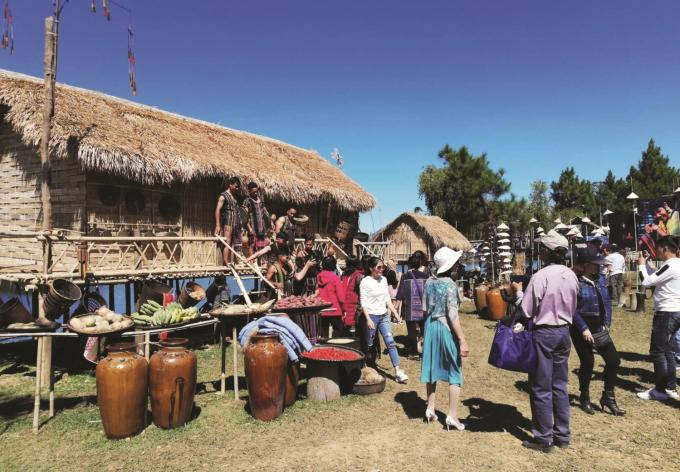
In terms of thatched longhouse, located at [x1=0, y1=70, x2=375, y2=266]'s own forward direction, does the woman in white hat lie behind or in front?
in front

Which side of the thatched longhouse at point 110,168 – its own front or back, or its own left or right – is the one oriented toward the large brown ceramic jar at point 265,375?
front

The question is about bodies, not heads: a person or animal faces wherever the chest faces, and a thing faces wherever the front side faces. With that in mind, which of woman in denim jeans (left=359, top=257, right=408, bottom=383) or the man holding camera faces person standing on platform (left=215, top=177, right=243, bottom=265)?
the man holding camera

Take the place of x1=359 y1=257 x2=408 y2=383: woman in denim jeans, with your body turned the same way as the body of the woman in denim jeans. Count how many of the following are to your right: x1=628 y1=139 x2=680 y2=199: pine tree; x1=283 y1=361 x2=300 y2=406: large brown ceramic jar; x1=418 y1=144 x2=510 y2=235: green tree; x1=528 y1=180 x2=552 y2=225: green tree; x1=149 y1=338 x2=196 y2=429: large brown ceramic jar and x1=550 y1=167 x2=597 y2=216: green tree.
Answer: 2

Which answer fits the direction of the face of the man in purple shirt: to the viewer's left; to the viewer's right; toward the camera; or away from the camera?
away from the camera

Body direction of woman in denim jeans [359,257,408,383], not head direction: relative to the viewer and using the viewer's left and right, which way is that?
facing the viewer and to the right of the viewer

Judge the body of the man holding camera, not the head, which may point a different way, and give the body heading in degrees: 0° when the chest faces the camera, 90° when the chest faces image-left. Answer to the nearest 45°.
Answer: approximately 90°

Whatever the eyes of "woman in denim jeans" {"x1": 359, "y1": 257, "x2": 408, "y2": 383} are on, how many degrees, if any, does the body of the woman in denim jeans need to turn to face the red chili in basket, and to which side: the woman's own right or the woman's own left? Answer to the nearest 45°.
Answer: approximately 90° to the woman's own right

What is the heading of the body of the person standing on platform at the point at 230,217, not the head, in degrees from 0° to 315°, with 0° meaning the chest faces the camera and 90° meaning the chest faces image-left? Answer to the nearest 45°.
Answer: approximately 315°

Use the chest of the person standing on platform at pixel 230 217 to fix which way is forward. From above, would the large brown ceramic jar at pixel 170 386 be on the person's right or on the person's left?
on the person's right

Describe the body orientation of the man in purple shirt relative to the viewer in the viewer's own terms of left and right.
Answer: facing away from the viewer and to the left of the viewer

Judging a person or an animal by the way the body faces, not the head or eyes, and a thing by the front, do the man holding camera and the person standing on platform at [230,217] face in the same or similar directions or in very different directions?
very different directions

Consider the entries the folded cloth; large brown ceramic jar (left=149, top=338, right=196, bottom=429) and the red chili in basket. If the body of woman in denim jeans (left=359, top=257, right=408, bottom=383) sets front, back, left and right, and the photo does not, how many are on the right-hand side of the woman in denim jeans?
3

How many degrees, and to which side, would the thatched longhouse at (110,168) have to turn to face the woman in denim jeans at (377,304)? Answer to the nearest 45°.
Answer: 0° — it already faces them
